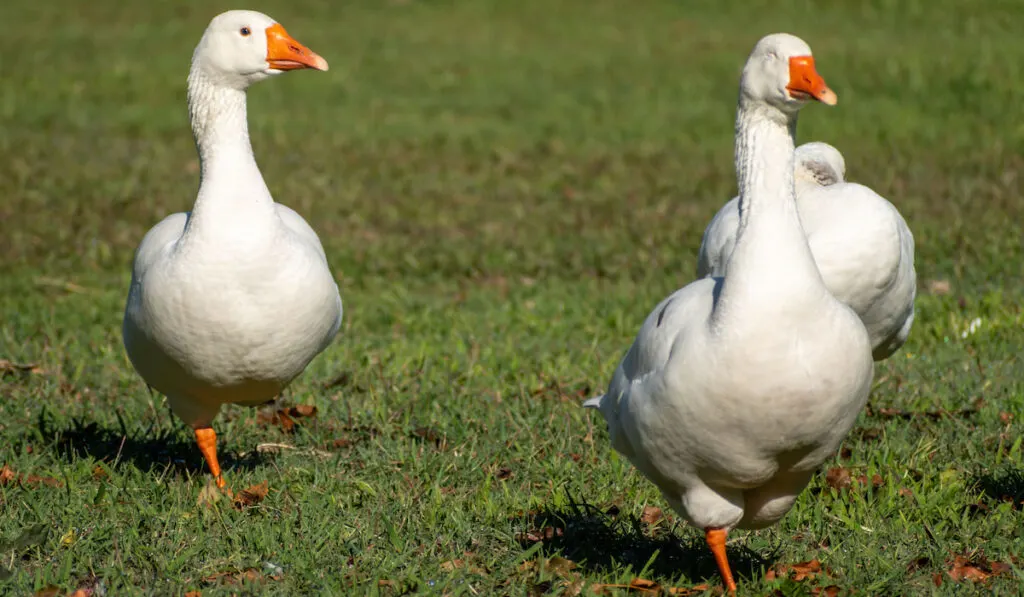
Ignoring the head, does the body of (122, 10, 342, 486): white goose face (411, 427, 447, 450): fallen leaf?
no

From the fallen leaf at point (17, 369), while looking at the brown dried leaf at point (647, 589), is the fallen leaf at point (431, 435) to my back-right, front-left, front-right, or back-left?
front-left

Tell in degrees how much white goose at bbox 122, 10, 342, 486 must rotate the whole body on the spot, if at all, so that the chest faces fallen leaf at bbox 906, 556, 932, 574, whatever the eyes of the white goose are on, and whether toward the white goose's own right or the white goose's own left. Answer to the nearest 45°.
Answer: approximately 45° to the white goose's own left

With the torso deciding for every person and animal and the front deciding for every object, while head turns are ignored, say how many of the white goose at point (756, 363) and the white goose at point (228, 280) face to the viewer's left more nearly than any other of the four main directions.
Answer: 0

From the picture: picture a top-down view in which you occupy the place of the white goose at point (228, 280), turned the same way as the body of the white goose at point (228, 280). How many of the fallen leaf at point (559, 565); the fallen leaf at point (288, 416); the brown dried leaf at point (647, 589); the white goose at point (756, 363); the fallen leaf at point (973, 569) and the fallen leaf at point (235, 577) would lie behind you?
1

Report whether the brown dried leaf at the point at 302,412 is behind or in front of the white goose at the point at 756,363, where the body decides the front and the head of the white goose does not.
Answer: behind

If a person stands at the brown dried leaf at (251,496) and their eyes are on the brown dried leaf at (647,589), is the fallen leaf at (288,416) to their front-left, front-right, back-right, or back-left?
back-left

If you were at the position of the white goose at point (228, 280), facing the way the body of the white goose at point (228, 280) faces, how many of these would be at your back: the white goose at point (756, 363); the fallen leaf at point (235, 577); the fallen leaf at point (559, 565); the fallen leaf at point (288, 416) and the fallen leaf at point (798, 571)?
1

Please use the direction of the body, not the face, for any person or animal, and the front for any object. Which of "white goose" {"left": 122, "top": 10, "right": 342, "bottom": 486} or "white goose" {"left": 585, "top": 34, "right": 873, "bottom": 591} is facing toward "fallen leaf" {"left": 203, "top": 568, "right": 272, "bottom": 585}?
"white goose" {"left": 122, "top": 10, "right": 342, "bottom": 486}

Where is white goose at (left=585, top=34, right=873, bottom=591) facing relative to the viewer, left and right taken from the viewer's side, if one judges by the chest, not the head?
facing the viewer and to the right of the viewer

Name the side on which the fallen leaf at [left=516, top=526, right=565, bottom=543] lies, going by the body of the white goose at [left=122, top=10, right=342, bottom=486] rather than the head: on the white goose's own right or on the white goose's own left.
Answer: on the white goose's own left

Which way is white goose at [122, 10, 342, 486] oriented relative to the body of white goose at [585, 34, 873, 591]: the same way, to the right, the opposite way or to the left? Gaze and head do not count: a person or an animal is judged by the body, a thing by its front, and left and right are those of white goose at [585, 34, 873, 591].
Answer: the same way

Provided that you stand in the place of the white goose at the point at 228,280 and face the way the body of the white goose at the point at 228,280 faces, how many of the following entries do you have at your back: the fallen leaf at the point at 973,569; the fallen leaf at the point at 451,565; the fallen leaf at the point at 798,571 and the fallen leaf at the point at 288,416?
1

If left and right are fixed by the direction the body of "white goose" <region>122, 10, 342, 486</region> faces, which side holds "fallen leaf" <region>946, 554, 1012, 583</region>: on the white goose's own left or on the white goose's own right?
on the white goose's own left

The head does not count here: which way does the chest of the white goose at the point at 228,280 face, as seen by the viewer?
toward the camera
